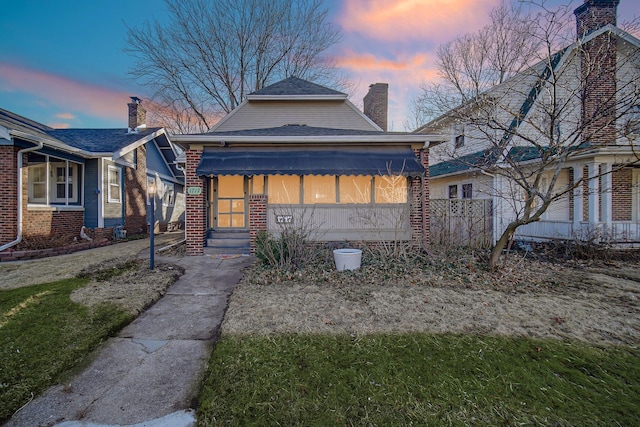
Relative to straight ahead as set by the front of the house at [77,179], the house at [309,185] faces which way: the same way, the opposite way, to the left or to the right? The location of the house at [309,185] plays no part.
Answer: the same way

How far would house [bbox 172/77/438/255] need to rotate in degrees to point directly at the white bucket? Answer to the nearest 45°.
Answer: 0° — it already faces it

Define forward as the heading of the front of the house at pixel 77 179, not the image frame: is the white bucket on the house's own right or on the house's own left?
on the house's own left

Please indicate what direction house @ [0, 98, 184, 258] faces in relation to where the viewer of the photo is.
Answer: facing the viewer and to the left of the viewer

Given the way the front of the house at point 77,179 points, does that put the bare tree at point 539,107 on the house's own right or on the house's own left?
on the house's own left

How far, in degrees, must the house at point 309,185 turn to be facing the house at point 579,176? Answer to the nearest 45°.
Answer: approximately 90° to its left

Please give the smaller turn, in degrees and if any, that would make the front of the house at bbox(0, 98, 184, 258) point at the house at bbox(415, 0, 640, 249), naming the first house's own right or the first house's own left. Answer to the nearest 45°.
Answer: approximately 90° to the first house's own left

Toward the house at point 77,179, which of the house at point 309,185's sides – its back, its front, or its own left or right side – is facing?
right

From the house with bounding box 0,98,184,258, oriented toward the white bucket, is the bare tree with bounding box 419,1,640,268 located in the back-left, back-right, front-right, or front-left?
front-left

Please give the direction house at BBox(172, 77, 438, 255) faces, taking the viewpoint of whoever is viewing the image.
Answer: facing the viewer

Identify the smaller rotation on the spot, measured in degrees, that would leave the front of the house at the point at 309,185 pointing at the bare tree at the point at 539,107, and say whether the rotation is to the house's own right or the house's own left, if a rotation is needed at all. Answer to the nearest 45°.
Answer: approximately 90° to the house's own left

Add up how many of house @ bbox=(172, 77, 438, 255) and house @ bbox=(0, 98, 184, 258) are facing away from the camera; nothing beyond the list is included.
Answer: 0

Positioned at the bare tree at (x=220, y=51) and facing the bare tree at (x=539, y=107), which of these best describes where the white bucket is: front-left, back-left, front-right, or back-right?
front-right
